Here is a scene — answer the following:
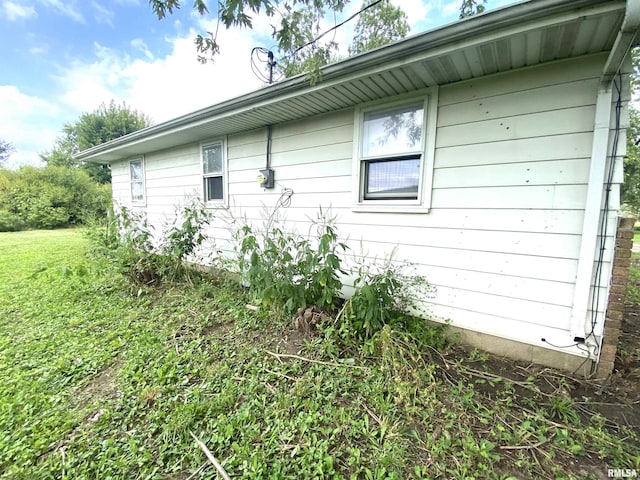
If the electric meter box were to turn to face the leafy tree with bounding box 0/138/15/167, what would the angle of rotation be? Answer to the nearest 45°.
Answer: approximately 90° to its right

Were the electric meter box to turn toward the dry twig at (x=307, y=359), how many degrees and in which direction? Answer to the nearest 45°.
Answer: approximately 45° to its left

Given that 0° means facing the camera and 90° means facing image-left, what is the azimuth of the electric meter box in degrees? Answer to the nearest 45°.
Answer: approximately 45°

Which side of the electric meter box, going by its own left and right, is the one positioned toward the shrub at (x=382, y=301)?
left

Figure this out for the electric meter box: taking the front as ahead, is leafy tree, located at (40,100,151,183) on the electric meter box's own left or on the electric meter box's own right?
on the electric meter box's own right
